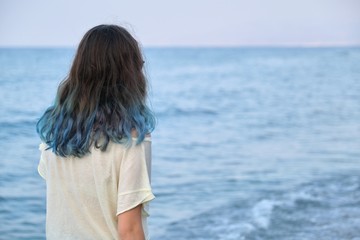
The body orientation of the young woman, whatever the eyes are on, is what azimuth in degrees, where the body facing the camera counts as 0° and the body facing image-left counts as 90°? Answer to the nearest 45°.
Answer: approximately 225°

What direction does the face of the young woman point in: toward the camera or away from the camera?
away from the camera
